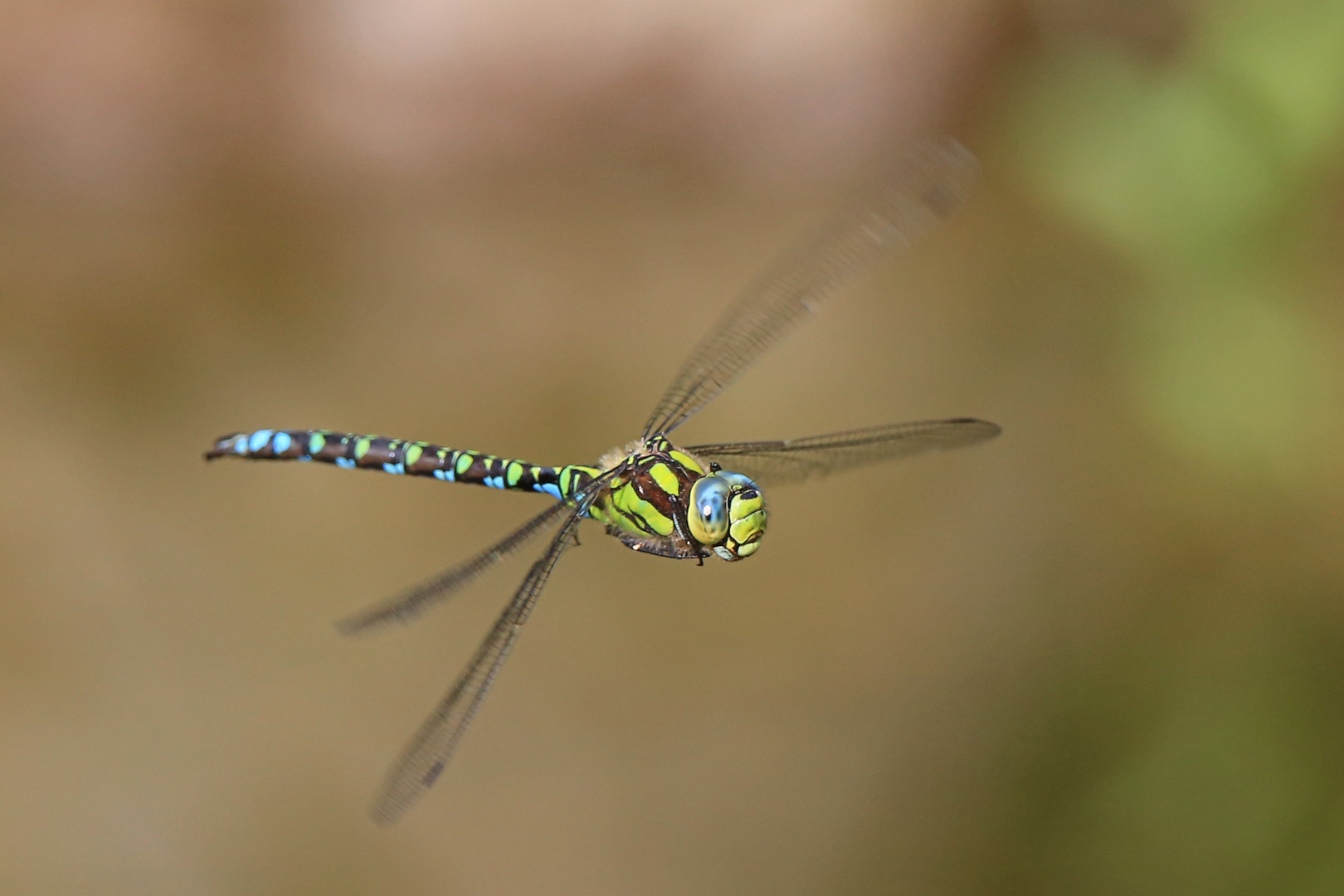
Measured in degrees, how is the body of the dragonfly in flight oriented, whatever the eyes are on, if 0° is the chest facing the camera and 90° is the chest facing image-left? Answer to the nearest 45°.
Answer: approximately 315°
